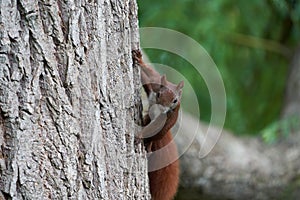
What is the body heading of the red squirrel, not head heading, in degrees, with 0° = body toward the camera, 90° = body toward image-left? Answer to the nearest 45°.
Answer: approximately 45°
